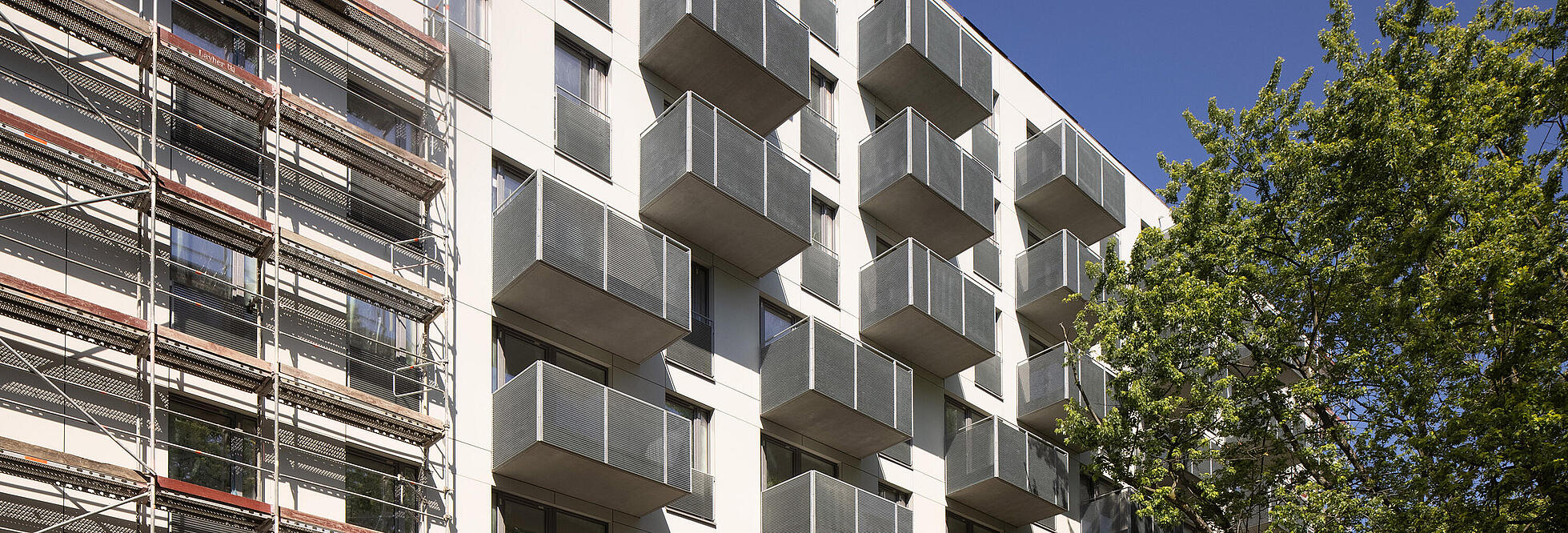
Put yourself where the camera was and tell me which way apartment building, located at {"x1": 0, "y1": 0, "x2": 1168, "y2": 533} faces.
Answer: facing the viewer and to the right of the viewer
